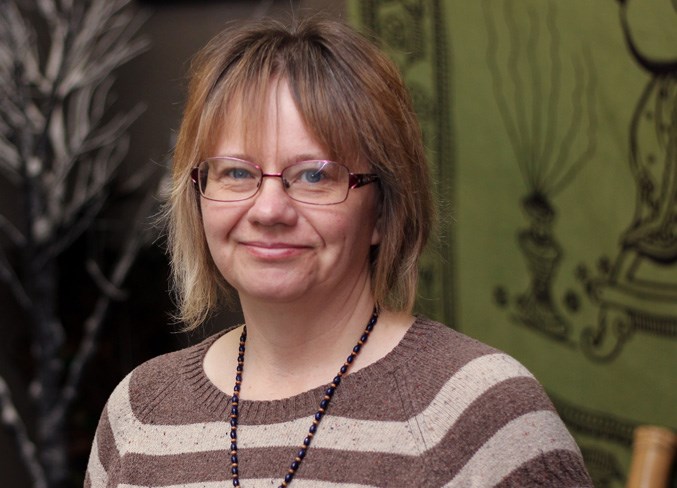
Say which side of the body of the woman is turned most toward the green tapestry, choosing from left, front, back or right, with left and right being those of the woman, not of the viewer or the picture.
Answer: back

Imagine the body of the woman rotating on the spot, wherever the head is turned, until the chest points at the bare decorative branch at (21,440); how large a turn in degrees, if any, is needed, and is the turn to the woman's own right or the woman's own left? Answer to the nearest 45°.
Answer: approximately 90° to the woman's own right

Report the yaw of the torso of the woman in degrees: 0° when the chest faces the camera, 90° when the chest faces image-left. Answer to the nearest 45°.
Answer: approximately 45°

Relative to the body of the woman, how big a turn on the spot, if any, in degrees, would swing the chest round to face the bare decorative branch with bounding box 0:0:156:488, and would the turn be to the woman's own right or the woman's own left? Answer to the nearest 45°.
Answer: approximately 90° to the woman's own right
